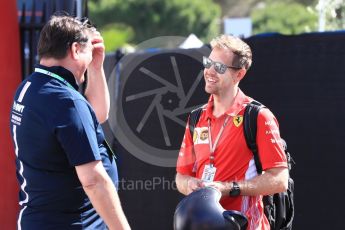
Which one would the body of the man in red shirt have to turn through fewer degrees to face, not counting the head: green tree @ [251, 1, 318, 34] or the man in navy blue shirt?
the man in navy blue shirt

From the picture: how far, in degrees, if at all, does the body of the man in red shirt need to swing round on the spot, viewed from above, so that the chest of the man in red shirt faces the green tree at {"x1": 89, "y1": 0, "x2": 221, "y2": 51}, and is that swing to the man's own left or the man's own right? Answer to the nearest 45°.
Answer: approximately 135° to the man's own right

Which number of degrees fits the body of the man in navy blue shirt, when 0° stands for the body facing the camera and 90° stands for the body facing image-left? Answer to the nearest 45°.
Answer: approximately 225°

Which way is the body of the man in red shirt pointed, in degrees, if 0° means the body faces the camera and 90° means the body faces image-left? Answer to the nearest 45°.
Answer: approximately 45°

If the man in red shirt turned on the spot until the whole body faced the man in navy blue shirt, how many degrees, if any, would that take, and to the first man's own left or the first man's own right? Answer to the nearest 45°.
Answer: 0° — they already face them

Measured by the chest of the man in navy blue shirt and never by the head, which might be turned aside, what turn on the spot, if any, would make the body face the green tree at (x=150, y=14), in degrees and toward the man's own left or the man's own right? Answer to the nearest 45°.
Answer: approximately 45° to the man's own left

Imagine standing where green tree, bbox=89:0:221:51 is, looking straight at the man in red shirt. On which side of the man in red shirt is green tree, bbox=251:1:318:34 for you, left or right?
left

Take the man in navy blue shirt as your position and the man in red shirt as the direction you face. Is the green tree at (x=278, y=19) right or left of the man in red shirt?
left

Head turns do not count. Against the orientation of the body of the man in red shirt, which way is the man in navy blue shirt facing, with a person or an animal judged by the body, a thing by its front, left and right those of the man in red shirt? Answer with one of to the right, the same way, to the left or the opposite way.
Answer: the opposite way
